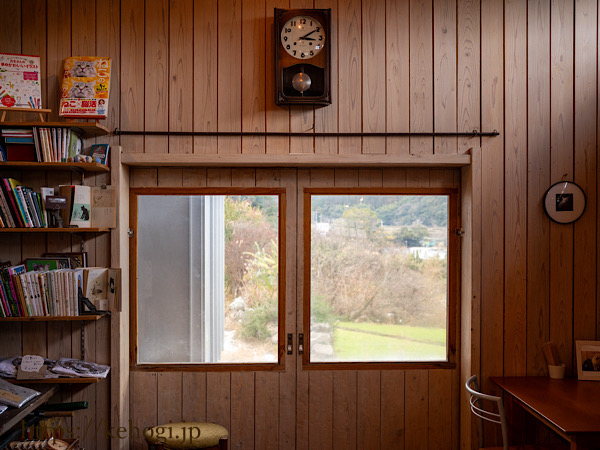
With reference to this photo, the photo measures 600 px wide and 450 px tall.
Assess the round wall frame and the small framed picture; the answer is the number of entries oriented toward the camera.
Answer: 2

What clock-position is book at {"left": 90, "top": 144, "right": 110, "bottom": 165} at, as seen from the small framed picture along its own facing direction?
The book is roughly at 2 o'clock from the small framed picture.

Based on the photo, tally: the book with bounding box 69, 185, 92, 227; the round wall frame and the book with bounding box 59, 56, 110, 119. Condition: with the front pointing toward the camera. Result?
3

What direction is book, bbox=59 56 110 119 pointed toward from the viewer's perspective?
toward the camera

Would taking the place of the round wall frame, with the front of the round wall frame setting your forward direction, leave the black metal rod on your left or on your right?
on your right

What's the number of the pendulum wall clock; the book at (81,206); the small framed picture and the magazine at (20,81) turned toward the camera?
4

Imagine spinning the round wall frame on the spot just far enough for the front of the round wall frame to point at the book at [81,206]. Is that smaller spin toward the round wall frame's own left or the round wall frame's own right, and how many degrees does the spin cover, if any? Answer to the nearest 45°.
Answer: approximately 45° to the round wall frame's own right

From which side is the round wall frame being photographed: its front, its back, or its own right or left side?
front

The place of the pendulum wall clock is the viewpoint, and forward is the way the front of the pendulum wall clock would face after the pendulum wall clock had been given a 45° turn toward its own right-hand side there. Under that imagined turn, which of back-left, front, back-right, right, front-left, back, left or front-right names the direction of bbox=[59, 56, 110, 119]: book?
front-right

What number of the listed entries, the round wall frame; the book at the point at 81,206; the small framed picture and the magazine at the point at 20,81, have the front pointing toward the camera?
4

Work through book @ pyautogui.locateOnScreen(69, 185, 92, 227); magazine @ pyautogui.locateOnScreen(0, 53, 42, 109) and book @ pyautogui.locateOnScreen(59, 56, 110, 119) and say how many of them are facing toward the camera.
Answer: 3

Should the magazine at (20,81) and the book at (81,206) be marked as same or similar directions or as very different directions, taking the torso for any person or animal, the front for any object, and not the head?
same or similar directions

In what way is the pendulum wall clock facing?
toward the camera

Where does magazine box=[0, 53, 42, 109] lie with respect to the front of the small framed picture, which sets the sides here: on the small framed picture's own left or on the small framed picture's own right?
on the small framed picture's own right
